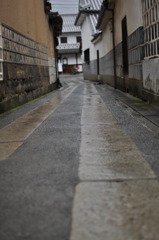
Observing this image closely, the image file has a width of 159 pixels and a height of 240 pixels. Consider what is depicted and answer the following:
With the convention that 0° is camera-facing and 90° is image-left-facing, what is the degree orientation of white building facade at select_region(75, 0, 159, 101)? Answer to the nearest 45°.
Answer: approximately 90°
